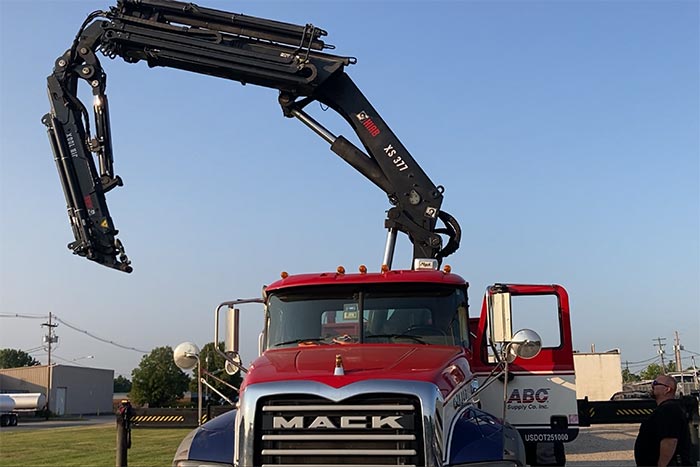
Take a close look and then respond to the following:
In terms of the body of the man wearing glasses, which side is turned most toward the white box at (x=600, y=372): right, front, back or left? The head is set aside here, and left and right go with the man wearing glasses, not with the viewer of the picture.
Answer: right

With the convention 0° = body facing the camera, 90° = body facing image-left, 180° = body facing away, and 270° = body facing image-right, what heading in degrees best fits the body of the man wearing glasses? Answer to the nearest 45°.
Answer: approximately 90°

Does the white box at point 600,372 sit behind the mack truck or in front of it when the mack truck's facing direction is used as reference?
behind

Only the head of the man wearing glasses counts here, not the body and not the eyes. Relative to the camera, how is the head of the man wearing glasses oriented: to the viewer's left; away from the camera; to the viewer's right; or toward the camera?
to the viewer's left

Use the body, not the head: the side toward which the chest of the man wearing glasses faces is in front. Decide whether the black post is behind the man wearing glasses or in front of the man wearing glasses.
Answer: in front

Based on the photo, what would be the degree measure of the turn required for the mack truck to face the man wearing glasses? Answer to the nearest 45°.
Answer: approximately 90° to its left

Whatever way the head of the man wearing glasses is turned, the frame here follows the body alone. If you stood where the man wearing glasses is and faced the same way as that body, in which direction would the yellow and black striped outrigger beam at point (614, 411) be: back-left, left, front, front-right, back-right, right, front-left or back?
right
